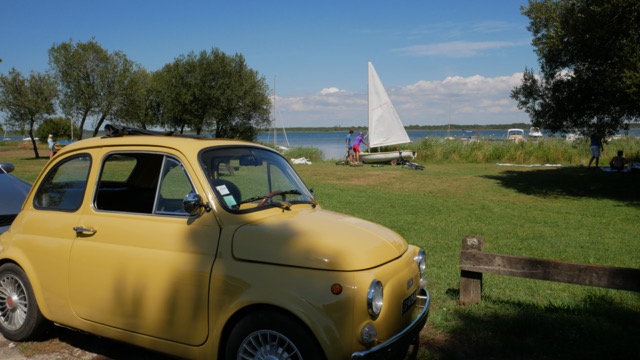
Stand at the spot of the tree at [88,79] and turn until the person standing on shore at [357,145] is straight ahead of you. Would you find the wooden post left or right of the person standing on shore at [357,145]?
right

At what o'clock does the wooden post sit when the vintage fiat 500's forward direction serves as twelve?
The wooden post is roughly at 10 o'clock from the vintage fiat 500.

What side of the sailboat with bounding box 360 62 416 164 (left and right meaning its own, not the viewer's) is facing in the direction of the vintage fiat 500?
left

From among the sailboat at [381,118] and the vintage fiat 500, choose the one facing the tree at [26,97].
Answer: the sailboat

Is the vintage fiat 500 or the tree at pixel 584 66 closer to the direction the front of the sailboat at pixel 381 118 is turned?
the vintage fiat 500

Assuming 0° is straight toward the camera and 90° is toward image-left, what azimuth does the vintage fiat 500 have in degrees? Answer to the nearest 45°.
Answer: approximately 315°

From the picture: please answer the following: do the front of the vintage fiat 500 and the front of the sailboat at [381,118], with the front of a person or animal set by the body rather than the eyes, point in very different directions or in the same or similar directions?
very different directions

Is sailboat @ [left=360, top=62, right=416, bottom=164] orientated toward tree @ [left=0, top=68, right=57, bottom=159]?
yes

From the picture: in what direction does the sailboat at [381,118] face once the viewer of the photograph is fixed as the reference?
facing to the left of the viewer

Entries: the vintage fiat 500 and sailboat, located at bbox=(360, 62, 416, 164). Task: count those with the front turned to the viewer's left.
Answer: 1

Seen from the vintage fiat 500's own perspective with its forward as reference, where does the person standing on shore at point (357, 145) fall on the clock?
The person standing on shore is roughly at 8 o'clock from the vintage fiat 500.

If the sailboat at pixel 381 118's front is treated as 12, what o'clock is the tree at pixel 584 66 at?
The tree is roughly at 8 o'clock from the sailboat.
